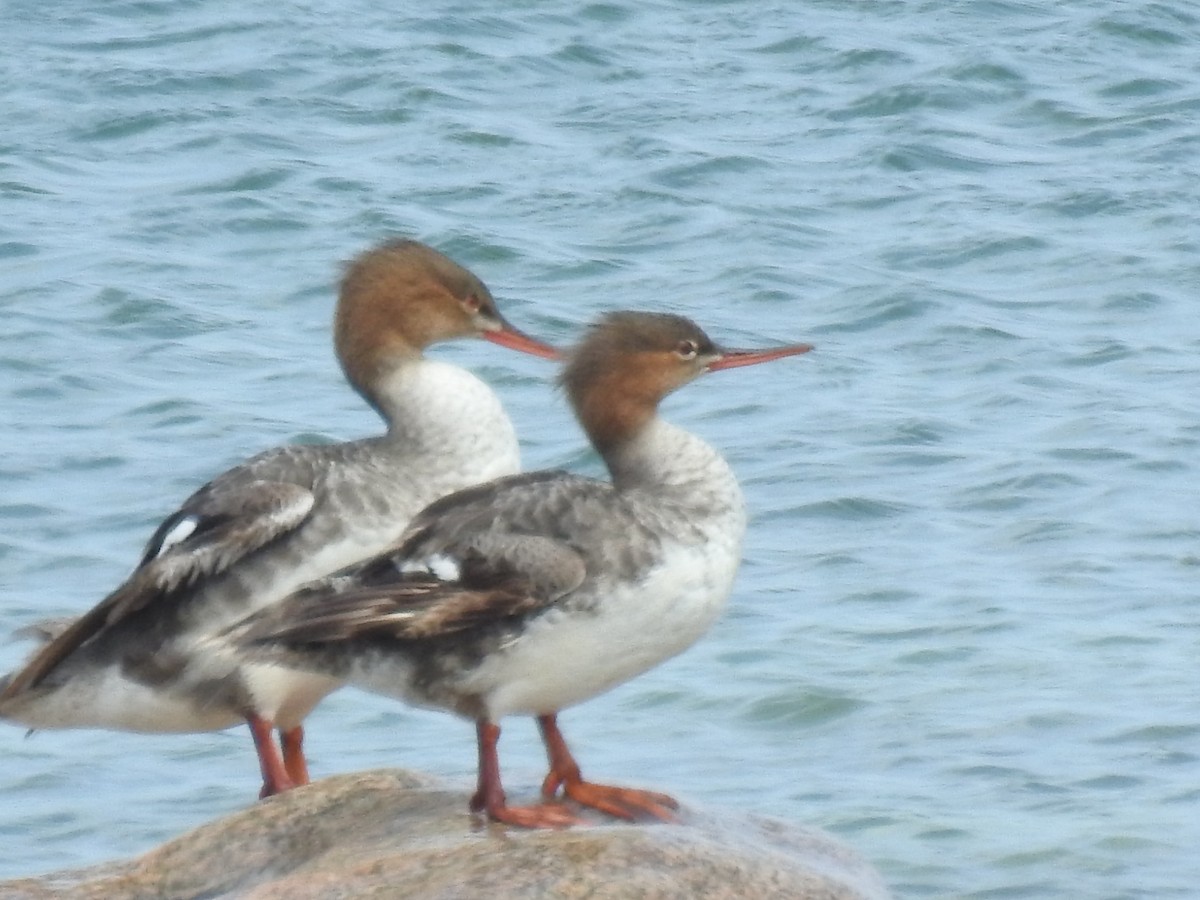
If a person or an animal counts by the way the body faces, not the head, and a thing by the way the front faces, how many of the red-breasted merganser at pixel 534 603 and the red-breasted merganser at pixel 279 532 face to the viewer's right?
2

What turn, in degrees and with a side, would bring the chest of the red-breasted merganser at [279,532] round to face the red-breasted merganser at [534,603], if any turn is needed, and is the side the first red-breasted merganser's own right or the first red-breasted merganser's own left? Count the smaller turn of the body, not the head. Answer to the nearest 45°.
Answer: approximately 45° to the first red-breasted merganser's own right

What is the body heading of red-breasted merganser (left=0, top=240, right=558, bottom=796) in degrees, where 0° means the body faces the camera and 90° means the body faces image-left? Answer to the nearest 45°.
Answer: approximately 270°

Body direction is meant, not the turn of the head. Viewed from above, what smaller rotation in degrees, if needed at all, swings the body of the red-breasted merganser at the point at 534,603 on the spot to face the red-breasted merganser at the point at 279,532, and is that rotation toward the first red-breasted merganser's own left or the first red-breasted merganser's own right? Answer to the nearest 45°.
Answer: approximately 135° to the first red-breasted merganser's own left

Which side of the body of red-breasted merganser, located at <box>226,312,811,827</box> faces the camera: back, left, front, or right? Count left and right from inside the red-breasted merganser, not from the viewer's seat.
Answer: right
